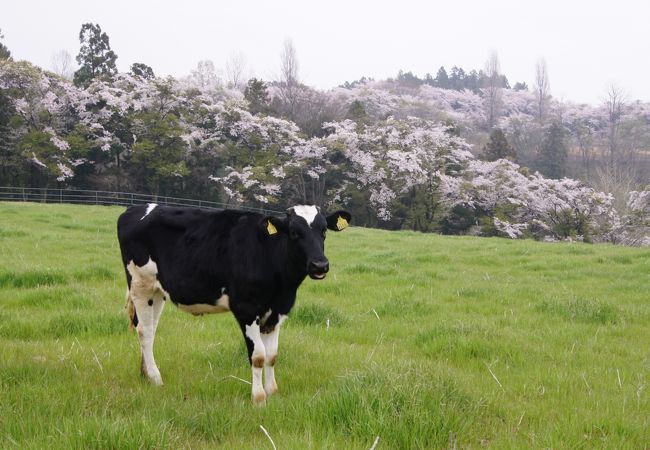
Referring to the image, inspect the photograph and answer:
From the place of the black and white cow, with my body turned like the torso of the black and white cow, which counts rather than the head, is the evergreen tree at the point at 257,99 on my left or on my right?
on my left

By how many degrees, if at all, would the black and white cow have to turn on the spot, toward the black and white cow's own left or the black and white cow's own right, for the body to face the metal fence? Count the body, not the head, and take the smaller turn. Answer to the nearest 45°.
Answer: approximately 135° to the black and white cow's own left

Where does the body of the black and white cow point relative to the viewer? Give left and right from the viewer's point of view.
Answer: facing the viewer and to the right of the viewer

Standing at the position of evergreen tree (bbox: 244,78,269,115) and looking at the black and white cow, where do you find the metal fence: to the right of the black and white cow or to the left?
right
